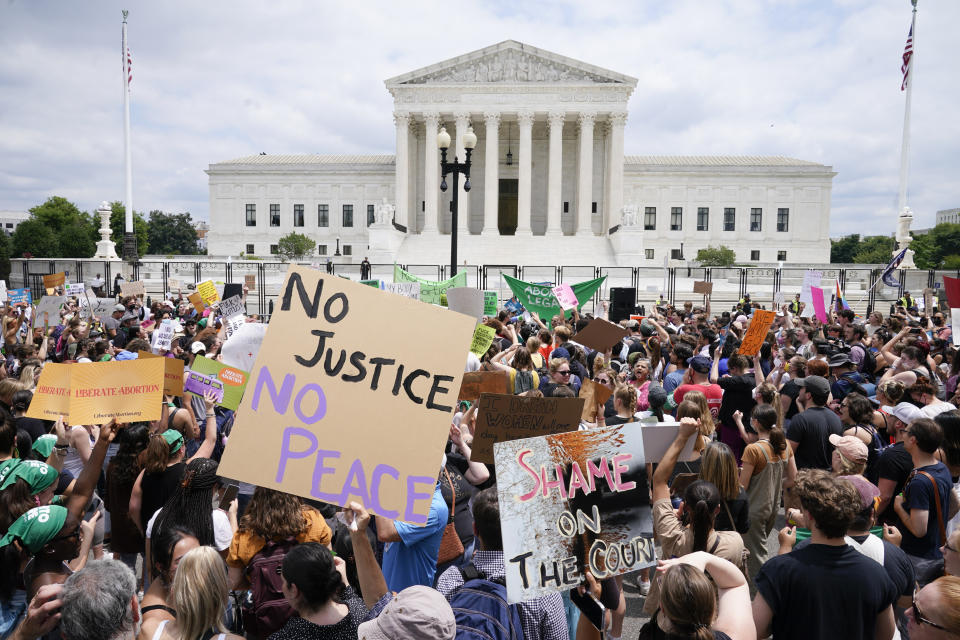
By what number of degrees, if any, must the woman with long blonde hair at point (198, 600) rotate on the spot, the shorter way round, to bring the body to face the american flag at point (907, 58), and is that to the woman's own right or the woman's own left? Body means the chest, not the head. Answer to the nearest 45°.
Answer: approximately 45° to the woman's own right

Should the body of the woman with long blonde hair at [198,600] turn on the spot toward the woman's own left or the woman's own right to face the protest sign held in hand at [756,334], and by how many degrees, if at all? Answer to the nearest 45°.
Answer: approximately 45° to the woman's own right

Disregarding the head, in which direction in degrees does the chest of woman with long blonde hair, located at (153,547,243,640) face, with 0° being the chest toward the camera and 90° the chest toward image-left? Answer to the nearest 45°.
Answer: approximately 180°

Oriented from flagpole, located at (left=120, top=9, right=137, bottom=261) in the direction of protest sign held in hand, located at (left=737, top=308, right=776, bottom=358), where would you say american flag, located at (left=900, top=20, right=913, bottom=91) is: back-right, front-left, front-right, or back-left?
front-left

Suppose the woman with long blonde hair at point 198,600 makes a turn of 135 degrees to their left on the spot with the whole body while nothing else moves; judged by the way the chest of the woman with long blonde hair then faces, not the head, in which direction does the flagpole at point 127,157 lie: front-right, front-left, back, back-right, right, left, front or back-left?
back-right
